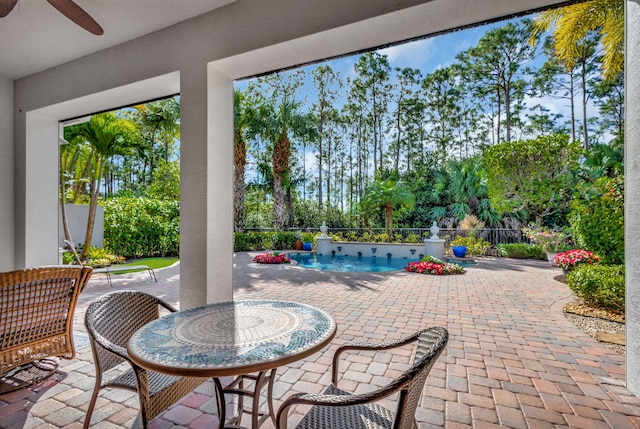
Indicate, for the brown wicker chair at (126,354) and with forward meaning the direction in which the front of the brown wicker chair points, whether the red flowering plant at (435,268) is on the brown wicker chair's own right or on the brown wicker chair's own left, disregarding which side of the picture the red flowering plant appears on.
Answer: on the brown wicker chair's own left

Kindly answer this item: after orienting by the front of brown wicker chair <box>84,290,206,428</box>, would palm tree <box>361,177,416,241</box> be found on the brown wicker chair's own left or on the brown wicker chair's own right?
on the brown wicker chair's own left

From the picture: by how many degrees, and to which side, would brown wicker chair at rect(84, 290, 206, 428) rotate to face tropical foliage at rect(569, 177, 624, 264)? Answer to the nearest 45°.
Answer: approximately 45° to its left

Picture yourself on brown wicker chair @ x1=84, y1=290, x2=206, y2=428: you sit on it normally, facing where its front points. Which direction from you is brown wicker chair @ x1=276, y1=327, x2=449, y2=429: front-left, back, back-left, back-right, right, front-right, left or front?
front

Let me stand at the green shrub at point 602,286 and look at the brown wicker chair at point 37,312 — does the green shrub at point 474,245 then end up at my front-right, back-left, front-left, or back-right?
back-right

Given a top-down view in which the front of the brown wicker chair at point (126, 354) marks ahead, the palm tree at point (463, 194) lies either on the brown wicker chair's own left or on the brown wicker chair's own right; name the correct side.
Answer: on the brown wicker chair's own left

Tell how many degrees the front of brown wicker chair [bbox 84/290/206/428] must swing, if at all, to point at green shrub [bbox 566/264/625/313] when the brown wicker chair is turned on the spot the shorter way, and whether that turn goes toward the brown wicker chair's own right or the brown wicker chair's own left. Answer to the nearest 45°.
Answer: approximately 45° to the brown wicker chair's own left

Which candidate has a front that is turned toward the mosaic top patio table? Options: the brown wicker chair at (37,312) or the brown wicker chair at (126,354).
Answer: the brown wicker chair at (126,354)

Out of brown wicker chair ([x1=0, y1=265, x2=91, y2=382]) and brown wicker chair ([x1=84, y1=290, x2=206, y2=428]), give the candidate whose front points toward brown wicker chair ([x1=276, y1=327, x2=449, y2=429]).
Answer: brown wicker chair ([x1=84, y1=290, x2=206, y2=428])

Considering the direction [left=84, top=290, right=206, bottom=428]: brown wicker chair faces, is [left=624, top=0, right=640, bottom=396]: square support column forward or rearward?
forward
